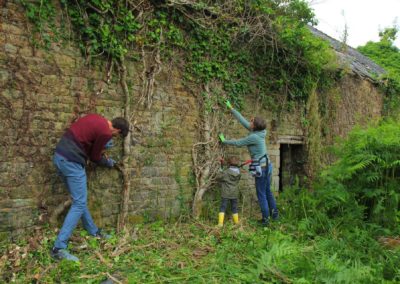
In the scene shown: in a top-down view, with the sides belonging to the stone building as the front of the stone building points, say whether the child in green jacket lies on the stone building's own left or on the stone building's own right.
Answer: on the stone building's own left

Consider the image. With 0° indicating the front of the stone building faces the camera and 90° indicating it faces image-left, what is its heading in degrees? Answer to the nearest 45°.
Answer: approximately 315°

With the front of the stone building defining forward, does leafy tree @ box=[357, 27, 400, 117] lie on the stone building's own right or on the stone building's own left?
on the stone building's own left

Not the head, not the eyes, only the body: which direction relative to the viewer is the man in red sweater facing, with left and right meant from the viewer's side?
facing to the right of the viewer

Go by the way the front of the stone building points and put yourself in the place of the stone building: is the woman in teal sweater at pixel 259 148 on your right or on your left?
on your left

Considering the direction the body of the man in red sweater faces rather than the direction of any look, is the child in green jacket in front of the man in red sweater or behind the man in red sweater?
in front
